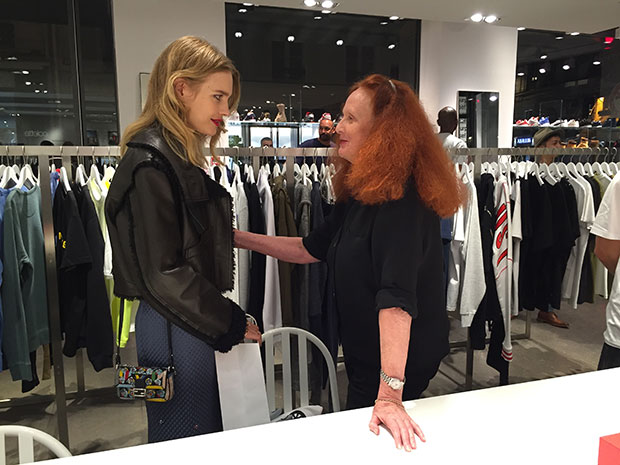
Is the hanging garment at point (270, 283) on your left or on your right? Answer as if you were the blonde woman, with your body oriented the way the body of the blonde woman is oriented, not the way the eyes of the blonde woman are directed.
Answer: on your left

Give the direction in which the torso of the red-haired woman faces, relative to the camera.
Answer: to the viewer's left

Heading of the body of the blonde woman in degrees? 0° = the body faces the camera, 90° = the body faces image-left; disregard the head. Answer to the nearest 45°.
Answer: approximately 270°

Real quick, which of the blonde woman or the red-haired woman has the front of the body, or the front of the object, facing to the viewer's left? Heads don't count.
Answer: the red-haired woman

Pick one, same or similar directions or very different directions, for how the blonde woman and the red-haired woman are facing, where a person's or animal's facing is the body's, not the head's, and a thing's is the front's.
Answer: very different directions

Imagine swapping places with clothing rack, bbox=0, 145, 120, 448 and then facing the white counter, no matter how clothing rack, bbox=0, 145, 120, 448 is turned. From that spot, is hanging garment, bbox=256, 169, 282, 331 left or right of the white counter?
left

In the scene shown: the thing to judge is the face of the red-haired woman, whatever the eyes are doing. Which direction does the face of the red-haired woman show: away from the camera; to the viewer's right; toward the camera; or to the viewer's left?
to the viewer's left

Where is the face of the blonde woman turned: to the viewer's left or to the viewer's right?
to the viewer's right
